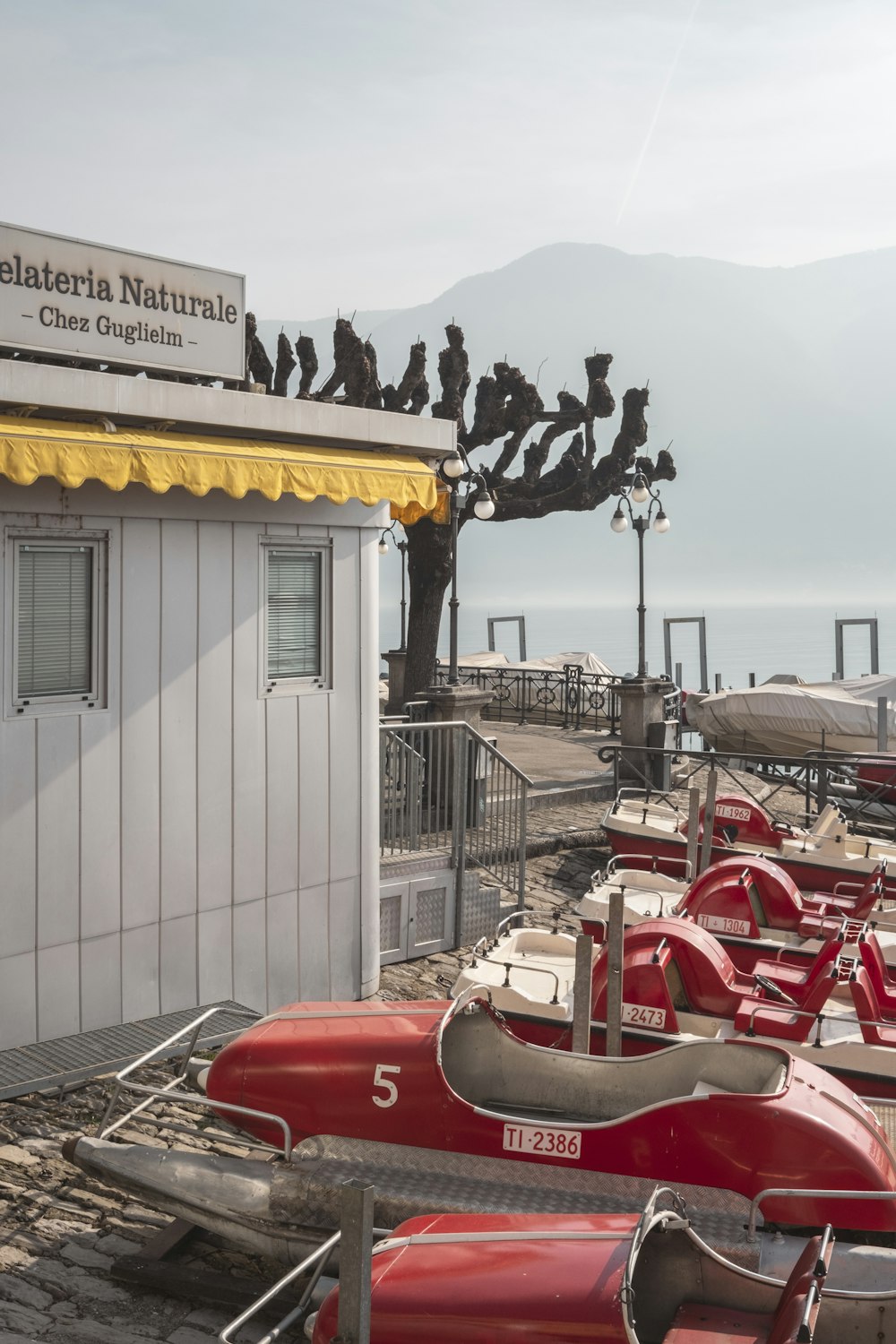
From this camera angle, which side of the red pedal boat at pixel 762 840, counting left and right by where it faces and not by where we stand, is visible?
left

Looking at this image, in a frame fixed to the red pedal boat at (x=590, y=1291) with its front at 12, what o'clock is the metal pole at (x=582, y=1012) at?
The metal pole is roughly at 3 o'clock from the red pedal boat.

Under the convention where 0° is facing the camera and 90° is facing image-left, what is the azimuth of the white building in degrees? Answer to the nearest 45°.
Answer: approximately 315°

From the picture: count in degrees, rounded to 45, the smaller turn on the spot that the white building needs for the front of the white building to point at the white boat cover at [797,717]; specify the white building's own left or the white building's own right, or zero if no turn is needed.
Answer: approximately 90° to the white building's own left

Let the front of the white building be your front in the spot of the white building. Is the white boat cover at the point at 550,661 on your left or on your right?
on your left

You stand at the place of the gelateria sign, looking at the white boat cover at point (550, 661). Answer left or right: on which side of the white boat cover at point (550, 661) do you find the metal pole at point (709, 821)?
right

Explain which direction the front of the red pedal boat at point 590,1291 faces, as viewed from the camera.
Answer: facing to the left of the viewer

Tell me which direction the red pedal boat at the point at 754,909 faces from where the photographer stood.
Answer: facing to the left of the viewer

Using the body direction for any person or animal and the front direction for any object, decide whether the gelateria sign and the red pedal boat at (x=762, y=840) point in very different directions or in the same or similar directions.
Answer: very different directions
